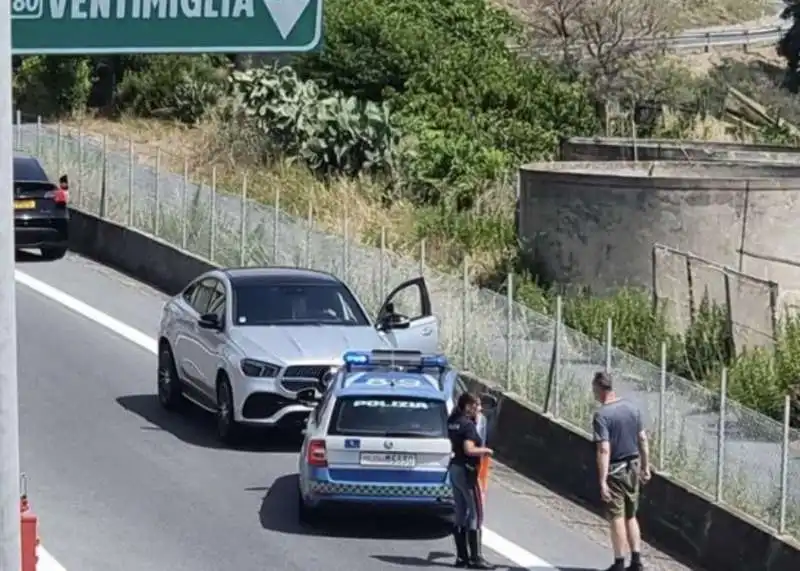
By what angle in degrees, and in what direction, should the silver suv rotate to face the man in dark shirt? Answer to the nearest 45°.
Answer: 0° — it already faces them

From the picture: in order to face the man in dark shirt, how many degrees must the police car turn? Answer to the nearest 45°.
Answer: approximately 90° to its right

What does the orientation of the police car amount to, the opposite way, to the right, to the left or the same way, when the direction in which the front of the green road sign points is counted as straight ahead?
the opposite way

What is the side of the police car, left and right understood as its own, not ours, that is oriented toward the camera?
back

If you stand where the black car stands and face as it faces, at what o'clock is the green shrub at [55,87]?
The green shrub is roughly at 12 o'clock from the black car.

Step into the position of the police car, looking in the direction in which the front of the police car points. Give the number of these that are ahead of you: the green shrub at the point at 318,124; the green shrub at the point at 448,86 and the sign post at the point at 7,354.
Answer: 2

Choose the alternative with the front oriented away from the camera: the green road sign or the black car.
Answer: the black car

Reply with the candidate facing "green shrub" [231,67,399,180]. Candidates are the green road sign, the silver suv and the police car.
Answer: the police car

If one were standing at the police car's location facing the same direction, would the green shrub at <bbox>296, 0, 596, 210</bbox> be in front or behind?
in front

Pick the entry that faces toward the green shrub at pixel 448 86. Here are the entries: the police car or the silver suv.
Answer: the police car

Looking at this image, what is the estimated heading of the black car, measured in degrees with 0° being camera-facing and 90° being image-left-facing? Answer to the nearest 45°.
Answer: approximately 180°

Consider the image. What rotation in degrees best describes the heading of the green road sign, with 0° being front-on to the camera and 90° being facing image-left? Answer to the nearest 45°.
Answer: approximately 0°

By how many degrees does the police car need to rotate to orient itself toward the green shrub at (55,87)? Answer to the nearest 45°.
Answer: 0° — it already faces it

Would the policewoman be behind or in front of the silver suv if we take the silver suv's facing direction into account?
in front

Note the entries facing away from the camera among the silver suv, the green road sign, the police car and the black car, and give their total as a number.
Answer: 2
